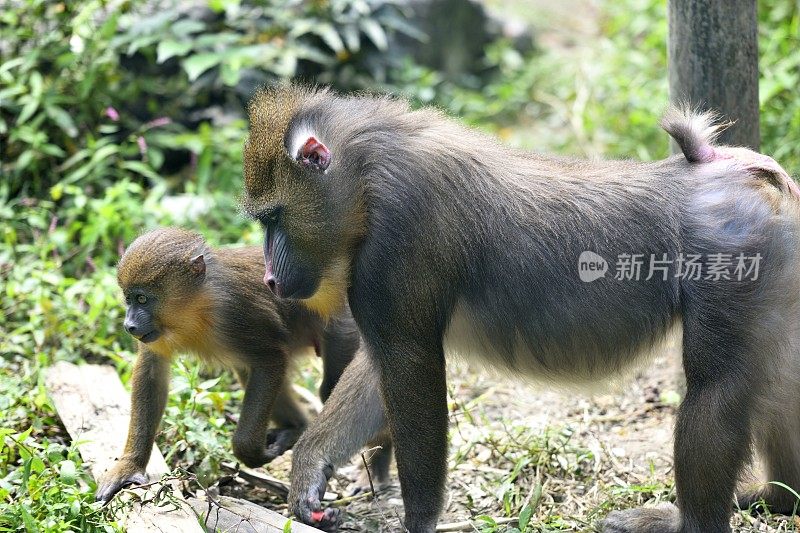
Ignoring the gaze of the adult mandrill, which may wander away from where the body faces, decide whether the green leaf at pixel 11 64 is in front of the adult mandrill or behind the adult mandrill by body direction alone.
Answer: in front

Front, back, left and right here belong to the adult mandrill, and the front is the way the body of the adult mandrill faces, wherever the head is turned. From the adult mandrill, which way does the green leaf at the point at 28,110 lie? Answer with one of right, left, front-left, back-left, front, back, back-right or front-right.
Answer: front-right

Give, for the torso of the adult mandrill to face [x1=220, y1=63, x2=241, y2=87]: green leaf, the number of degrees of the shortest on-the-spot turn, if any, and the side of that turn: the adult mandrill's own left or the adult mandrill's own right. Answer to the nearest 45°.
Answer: approximately 45° to the adult mandrill's own right

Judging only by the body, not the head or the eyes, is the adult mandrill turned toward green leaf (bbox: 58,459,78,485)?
yes

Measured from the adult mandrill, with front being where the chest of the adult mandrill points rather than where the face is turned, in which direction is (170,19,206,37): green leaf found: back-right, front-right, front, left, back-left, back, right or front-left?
front-right

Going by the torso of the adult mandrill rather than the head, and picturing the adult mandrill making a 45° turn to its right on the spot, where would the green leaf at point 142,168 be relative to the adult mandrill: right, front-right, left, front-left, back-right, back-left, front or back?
front

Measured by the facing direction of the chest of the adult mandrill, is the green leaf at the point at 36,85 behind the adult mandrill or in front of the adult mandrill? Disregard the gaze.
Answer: in front

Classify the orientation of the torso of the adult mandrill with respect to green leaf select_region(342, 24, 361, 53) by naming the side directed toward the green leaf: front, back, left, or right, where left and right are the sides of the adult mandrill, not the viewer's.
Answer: right

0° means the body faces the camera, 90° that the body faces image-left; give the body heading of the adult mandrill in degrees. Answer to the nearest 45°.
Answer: approximately 90°
